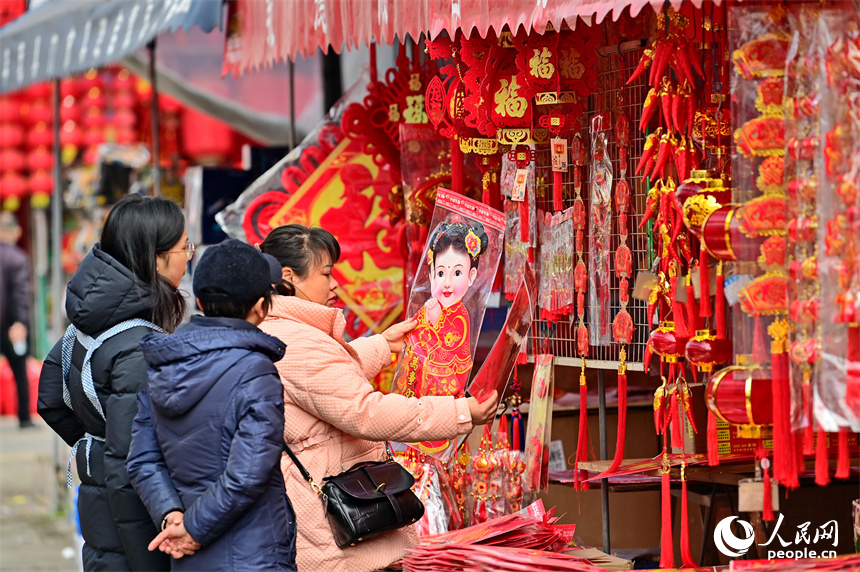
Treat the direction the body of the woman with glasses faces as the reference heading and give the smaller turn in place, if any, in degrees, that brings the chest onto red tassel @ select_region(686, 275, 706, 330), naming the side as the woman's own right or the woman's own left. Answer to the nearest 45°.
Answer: approximately 45° to the woman's own right

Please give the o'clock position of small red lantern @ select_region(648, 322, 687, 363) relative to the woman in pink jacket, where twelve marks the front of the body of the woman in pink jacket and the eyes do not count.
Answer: The small red lantern is roughly at 12 o'clock from the woman in pink jacket.

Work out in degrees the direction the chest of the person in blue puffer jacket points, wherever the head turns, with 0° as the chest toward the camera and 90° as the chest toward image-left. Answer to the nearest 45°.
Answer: approximately 225°

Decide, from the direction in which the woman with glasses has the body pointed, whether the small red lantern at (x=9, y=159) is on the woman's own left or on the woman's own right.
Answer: on the woman's own left

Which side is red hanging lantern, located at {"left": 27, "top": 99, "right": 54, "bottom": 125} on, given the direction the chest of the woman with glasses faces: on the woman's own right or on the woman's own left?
on the woman's own left

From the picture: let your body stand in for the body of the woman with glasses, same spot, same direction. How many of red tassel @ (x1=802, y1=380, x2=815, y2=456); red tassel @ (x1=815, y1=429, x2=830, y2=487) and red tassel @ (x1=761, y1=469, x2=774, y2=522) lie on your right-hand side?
3

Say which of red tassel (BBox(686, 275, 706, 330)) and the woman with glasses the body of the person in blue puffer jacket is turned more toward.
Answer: the red tassel

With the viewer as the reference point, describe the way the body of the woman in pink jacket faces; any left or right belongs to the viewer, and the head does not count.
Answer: facing to the right of the viewer

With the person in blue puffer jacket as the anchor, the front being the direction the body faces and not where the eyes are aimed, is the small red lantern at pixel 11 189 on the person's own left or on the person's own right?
on the person's own left

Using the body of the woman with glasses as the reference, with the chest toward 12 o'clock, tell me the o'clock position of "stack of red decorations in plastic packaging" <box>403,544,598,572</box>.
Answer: The stack of red decorations in plastic packaging is roughly at 2 o'clock from the woman with glasses.

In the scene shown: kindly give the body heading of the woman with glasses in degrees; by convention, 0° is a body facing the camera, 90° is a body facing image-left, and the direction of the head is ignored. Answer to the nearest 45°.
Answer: approximately 225°

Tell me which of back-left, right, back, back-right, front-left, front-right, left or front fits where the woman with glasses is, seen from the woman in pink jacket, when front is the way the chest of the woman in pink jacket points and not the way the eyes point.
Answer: back

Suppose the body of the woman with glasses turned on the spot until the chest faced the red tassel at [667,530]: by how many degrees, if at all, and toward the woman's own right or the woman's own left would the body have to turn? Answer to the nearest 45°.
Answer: approximately 45° to the woman's own right
